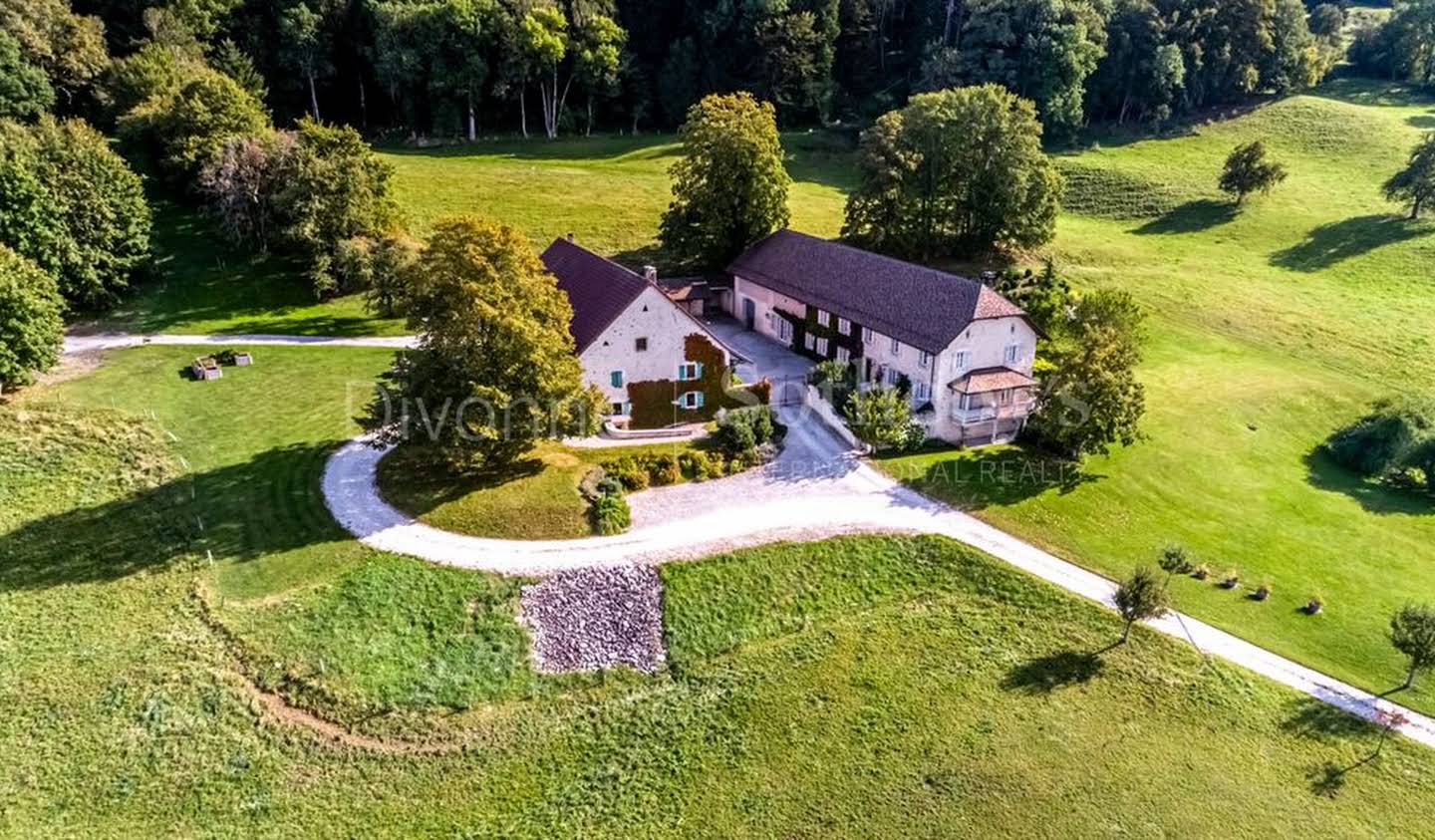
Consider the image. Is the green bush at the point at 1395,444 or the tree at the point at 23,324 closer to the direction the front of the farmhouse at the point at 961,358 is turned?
the tree

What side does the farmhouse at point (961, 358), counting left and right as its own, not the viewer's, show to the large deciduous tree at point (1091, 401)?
left

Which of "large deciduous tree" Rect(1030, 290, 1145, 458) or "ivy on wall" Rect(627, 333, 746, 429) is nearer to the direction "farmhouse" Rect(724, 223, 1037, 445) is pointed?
the ivy on wall

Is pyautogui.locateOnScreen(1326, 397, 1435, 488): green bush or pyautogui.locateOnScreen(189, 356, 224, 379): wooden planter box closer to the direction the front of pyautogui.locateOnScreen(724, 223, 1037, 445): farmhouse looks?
the wooden planter box

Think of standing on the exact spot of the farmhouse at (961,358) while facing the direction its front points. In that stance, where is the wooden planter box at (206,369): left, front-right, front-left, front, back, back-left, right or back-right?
front-right

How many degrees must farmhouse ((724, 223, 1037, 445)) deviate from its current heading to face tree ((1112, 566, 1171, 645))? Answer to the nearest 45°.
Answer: approximately 45° to its left

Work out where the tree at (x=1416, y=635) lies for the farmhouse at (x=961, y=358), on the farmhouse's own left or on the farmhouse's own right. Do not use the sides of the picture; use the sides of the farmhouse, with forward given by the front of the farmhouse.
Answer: on the farmhouse's own left

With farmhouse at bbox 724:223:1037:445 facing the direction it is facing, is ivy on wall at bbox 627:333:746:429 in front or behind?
in front

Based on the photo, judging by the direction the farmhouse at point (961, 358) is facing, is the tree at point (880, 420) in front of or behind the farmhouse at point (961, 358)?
in front

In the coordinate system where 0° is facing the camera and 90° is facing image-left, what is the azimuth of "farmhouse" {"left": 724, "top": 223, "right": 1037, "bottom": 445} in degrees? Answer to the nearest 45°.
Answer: approximately 45°

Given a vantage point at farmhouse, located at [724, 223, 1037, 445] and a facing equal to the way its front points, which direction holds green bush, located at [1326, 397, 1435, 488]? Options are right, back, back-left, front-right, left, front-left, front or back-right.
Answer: back-left

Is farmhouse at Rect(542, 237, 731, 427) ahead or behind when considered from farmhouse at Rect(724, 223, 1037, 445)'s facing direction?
ahead

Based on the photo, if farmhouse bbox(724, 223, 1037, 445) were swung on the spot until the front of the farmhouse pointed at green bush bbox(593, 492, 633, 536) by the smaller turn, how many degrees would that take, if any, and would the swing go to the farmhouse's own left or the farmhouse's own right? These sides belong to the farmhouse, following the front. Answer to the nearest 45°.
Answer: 0° — it already faces it
